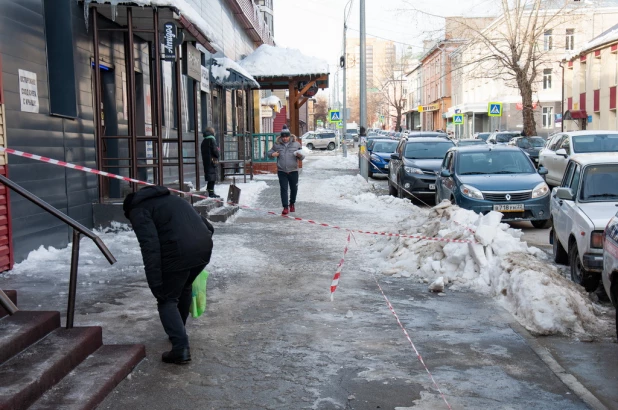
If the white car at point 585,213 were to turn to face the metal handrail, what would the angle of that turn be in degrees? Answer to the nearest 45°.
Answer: approximately 90° to its right

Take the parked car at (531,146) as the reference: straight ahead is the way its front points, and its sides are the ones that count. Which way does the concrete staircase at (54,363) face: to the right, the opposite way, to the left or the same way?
to the left

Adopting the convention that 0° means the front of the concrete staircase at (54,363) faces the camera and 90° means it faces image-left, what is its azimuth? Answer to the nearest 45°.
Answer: approximately 270°

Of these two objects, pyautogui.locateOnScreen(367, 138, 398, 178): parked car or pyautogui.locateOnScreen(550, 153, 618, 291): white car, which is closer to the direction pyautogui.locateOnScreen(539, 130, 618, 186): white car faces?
the white car

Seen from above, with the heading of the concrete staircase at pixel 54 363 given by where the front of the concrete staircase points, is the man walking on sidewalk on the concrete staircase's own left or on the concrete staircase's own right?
on the concrete staircase's own left

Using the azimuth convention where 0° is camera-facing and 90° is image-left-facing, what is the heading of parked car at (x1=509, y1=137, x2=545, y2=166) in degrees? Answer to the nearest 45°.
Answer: approximately 315°

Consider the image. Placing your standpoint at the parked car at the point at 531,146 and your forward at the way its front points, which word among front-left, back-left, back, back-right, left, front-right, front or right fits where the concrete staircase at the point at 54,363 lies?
front-right

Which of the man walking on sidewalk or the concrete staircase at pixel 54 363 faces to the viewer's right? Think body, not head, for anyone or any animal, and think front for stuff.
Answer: the concrete staircase

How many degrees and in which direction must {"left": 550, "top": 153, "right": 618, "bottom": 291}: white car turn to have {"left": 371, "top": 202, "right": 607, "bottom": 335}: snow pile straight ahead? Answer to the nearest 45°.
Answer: approximately 90° to its right

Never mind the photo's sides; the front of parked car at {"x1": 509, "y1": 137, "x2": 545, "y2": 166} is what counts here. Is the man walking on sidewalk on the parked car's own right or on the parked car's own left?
on the parked car's own right

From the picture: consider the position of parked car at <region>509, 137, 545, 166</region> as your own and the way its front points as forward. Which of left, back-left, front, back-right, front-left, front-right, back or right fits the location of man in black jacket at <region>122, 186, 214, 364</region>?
front-right
